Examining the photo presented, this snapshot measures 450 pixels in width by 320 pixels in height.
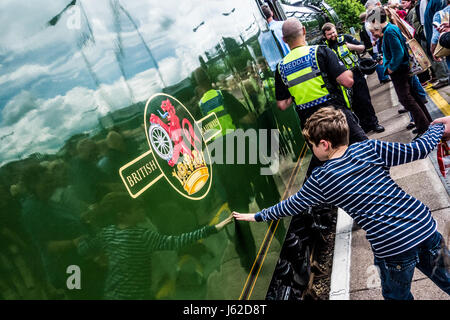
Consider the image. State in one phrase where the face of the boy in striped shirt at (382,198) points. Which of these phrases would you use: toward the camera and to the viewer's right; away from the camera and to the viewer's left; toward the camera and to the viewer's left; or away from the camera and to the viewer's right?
away from the camera and to the viewer's left

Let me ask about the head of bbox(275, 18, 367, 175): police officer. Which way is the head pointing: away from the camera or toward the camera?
away from the camera

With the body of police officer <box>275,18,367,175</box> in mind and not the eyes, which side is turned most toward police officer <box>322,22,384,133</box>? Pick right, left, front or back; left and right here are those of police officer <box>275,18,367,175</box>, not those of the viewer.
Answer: front

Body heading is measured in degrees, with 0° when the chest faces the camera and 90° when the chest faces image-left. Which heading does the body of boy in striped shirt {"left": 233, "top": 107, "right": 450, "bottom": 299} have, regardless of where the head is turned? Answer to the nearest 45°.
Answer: approximately 135°

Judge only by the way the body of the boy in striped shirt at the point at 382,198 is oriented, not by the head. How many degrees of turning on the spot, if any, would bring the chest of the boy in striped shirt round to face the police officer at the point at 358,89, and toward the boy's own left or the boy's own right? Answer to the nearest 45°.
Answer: approximately 45° to the boy's own right

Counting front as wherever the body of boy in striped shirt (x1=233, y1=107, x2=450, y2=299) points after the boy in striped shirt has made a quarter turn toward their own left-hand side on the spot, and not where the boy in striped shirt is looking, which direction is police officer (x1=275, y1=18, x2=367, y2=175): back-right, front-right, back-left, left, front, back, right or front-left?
back-right

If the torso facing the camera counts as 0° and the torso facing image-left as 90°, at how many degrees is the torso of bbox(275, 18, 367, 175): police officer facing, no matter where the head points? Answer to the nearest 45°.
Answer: approximately 180°
